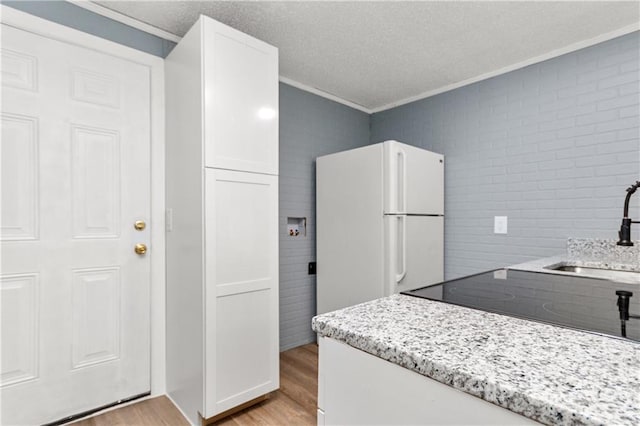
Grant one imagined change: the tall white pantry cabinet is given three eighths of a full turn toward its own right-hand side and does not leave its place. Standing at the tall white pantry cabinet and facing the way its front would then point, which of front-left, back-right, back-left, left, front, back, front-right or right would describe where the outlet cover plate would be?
back

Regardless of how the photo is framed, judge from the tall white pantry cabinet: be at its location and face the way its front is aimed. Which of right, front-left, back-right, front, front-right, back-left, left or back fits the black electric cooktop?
front

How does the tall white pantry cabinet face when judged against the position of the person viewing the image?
facing the viewer and to the right of the viewer

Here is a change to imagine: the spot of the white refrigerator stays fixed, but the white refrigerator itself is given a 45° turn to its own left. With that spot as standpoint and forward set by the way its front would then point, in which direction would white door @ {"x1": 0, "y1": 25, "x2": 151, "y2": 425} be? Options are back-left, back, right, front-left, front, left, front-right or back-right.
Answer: back-right

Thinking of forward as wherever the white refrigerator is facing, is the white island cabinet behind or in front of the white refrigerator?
in front

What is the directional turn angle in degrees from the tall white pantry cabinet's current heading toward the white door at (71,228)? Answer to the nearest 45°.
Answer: approximately 135° to its right

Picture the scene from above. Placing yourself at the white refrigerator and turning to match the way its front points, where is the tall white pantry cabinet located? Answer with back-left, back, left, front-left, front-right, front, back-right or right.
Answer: right

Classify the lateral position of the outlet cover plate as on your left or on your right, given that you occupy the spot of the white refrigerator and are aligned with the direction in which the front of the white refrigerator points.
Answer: on your left

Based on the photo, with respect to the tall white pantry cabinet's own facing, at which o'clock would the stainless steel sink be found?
The stainless steel sink is roughly at 11 o'clock from the tall white pantry cabinet.

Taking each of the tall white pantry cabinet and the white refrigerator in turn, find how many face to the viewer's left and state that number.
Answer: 0

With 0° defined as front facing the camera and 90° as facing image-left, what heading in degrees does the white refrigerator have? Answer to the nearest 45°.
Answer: approximately 315°

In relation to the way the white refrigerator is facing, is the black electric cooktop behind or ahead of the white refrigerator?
ahead
